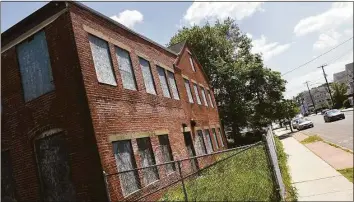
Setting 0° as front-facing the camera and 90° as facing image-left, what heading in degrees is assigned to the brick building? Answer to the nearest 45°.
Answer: approximately 315°

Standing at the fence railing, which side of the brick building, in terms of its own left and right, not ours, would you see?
front
